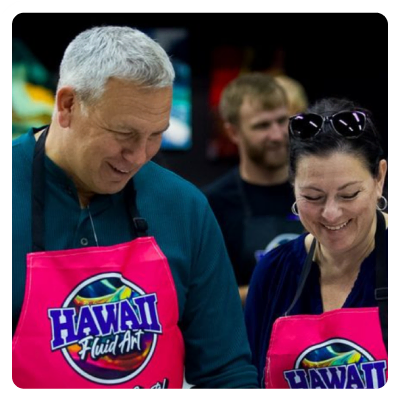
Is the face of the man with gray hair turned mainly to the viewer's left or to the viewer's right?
to the viewer's right

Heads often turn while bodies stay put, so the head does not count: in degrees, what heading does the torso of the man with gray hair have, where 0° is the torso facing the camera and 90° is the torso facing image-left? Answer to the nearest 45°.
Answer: approximately 0°
